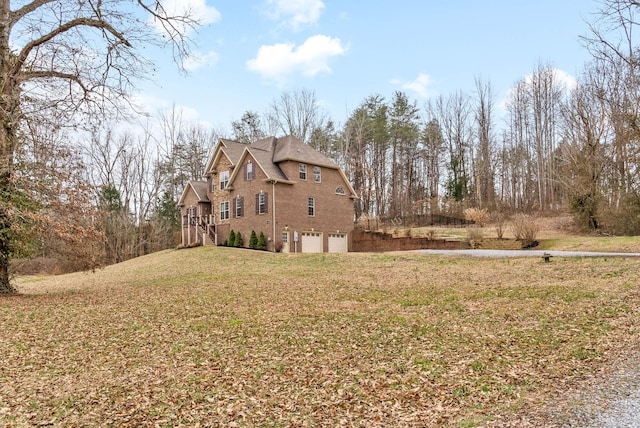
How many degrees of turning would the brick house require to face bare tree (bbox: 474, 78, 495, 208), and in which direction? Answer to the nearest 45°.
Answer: approximately 180°

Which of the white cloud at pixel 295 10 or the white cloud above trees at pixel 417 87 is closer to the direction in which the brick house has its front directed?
the white cloud

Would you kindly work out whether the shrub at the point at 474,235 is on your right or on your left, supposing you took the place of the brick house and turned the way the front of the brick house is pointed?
on your left

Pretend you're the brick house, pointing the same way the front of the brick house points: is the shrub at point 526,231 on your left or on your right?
on your left

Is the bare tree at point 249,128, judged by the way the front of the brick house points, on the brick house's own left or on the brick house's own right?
on the brick house's own right

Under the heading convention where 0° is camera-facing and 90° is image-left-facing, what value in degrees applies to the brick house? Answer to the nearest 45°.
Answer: approximately 45°

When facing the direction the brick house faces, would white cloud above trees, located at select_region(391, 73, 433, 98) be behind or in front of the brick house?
behind
